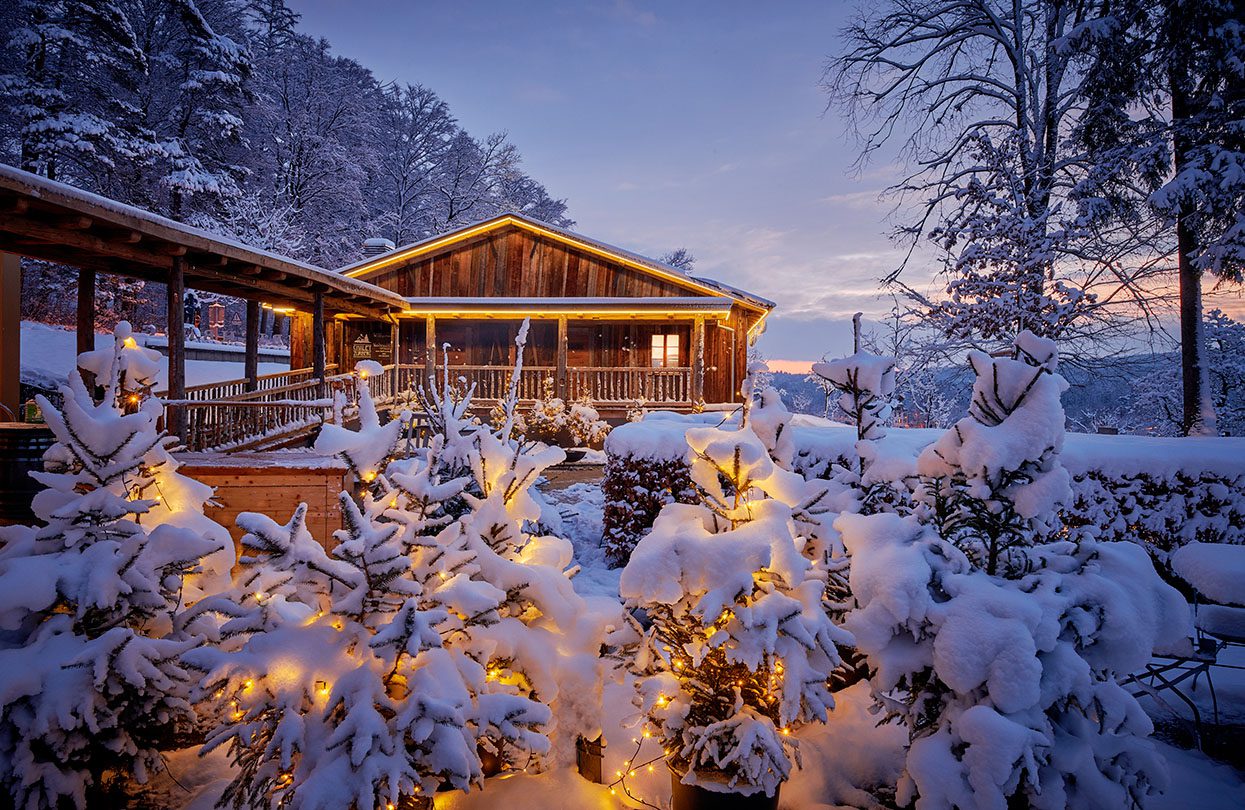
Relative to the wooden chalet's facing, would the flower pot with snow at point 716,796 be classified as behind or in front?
in front

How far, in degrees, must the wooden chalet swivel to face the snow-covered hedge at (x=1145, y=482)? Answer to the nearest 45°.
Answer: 0° — it already faces it

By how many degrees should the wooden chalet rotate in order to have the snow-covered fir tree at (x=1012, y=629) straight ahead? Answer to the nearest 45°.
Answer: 0° — it already faces it

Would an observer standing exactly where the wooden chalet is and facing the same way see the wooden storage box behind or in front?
in front

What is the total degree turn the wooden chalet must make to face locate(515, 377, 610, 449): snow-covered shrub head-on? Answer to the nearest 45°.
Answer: approximately 45° to its left

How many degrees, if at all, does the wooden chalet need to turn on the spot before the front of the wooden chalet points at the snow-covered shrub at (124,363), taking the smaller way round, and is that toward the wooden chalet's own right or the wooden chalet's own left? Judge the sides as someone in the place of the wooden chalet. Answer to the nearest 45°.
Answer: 0° — it already faces it

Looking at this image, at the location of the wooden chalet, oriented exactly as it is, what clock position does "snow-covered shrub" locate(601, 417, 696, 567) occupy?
The snow-covered shrub is roughly at 12 o'clock from the wooden chalet.

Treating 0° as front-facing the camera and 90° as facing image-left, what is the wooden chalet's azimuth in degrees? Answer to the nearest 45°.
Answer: approximately 0°

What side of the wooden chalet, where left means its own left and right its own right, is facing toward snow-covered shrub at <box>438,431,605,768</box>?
front

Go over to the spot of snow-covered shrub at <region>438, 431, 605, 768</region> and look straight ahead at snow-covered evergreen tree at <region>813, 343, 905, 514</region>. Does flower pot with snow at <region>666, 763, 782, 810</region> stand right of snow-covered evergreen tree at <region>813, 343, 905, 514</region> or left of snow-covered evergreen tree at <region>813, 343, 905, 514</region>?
right
